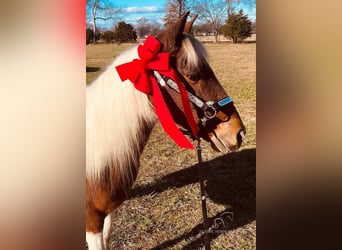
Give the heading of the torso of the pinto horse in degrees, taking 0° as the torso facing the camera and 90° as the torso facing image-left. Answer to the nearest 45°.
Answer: approximately 270°
